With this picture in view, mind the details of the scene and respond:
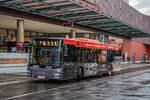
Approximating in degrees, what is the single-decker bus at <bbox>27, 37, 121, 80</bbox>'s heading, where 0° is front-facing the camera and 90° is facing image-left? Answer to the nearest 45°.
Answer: approximately 45°
